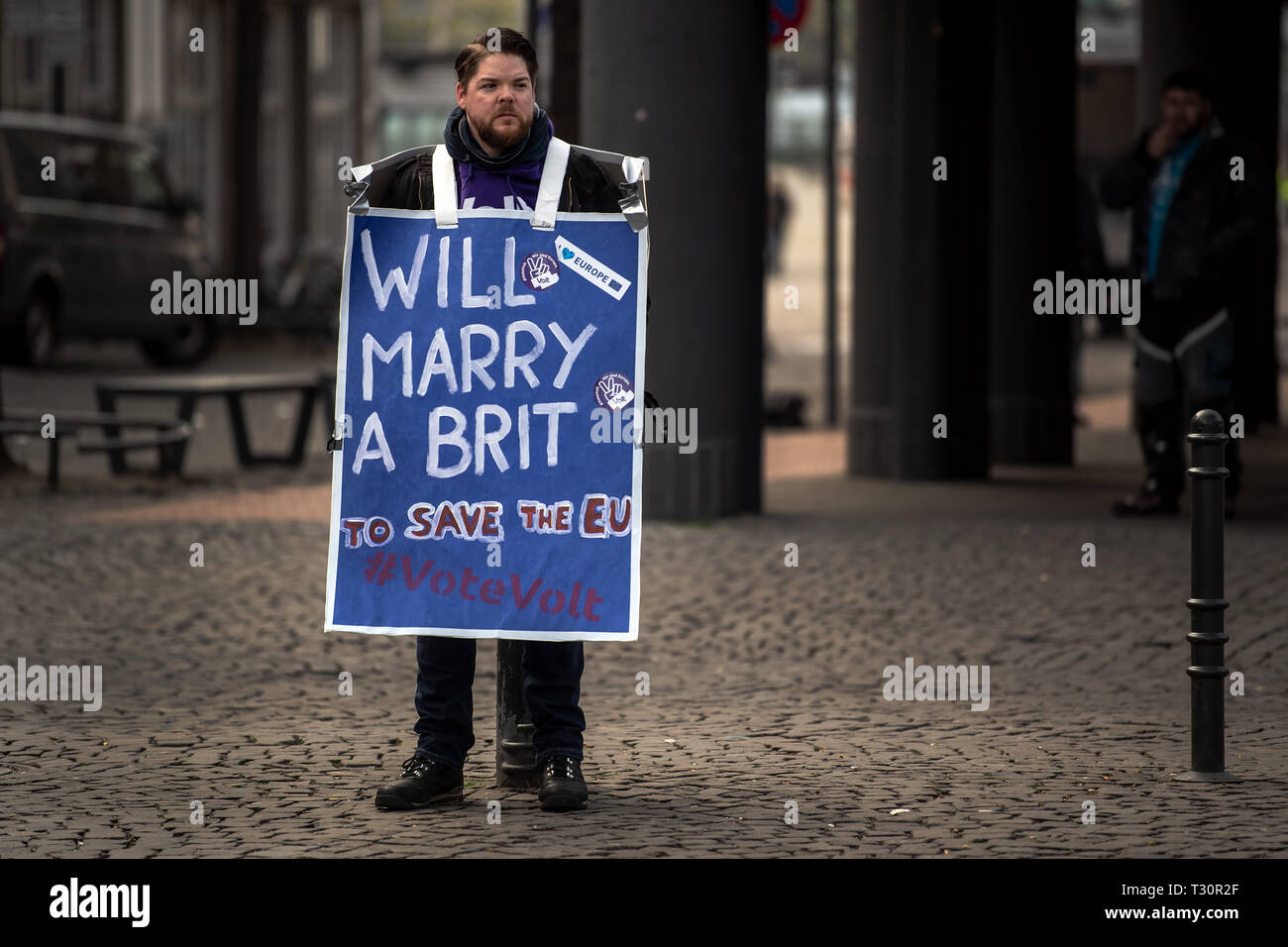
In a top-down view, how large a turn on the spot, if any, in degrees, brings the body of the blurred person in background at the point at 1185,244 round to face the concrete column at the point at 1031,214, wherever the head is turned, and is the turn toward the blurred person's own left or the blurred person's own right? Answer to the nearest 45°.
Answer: approximately 135° to the blurred person's own right

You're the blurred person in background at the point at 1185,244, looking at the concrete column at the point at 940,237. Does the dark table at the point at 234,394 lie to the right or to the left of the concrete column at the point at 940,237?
left

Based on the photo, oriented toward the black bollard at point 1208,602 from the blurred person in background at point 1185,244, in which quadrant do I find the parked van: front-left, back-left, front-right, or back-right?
back-right

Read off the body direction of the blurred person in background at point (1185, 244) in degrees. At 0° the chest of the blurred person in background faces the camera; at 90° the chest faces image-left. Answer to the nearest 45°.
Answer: approximately 45°

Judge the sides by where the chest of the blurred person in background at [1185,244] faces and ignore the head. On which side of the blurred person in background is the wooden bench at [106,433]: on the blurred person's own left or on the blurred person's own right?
on the blurred person's own right

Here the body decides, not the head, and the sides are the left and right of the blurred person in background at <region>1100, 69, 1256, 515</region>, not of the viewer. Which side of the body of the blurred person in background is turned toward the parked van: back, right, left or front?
right

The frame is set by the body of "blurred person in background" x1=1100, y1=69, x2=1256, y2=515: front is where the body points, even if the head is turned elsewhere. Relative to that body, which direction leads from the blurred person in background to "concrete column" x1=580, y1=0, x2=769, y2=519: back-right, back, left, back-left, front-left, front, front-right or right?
front-right
